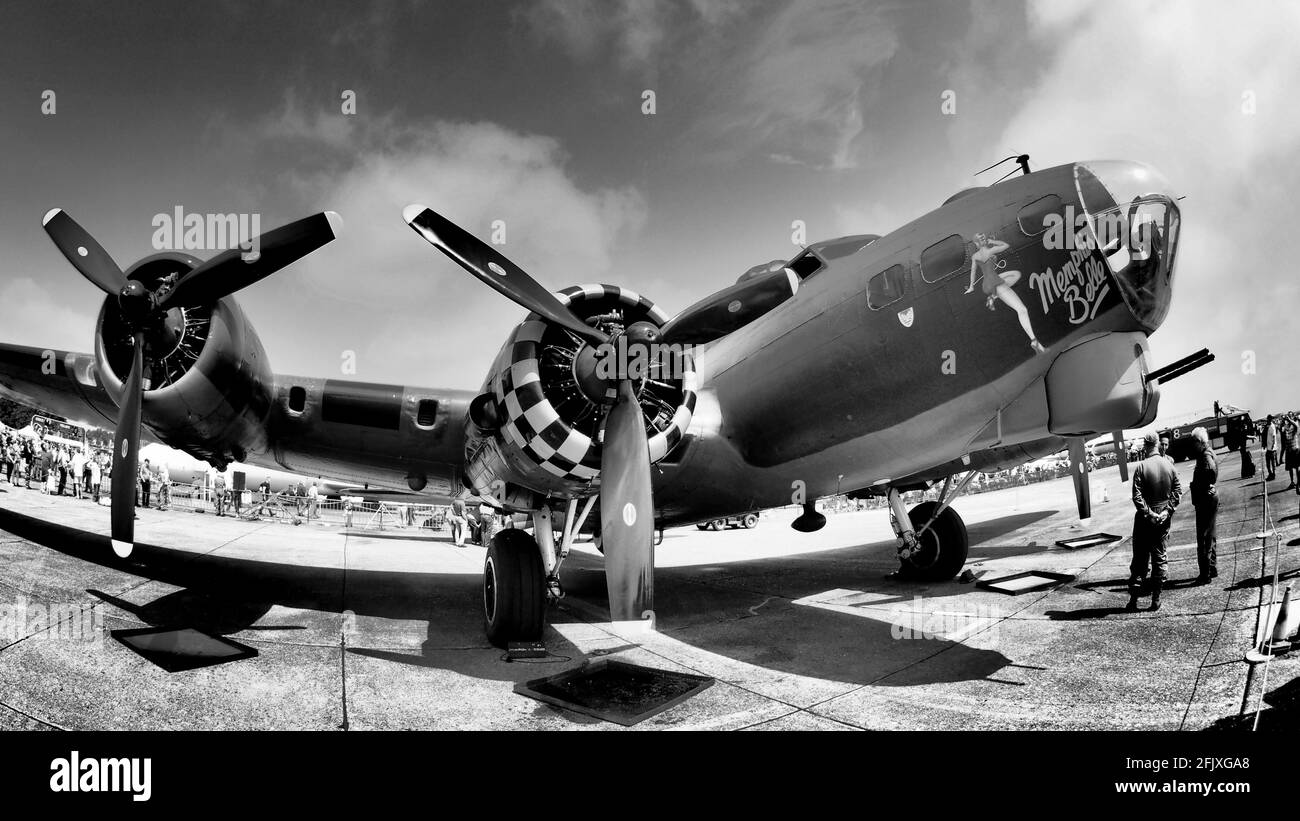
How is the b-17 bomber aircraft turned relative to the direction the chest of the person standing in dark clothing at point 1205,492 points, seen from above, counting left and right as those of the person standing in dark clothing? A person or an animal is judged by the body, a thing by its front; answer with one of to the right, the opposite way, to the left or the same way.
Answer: the opposite way

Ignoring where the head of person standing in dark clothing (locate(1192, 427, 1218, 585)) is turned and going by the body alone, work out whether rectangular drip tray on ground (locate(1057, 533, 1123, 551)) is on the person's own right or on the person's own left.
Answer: on the person's own right

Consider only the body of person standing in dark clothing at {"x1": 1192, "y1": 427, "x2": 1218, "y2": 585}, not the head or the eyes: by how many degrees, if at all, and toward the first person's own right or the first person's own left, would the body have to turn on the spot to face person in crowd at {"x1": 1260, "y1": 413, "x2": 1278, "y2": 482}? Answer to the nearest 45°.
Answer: approximately 90° to the first person's own right

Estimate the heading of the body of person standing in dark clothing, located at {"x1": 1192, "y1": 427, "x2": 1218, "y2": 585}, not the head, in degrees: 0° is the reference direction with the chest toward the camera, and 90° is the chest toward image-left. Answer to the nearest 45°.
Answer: approximately 90°

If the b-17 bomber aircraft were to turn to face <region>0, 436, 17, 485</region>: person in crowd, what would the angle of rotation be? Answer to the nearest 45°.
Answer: approximately 180°
